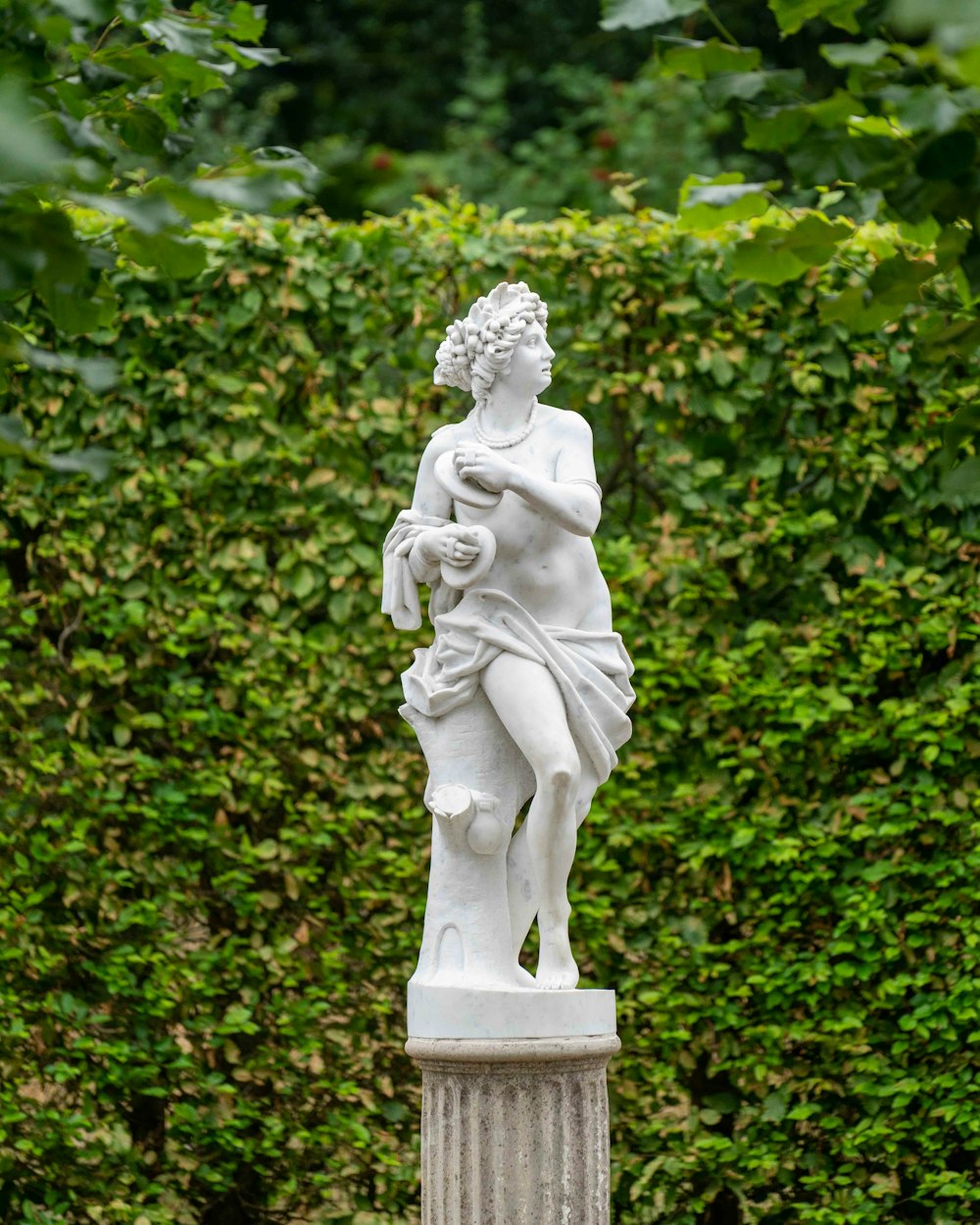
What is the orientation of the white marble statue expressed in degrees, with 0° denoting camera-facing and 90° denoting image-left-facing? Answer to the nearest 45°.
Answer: approximately 0°
